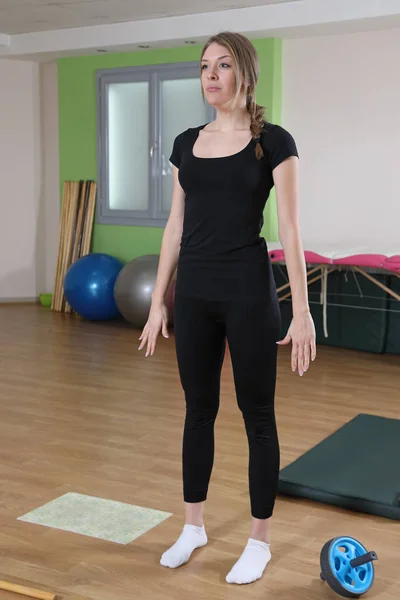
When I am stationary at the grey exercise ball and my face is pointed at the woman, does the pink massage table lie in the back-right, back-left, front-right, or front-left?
front-left

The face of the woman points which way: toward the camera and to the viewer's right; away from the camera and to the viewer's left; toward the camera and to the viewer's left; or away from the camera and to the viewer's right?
toward the camera and to the viewer's left

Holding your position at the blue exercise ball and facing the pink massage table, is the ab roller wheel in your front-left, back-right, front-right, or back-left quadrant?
front-right

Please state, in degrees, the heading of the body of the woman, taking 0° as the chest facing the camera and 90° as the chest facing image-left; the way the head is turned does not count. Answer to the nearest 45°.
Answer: approximately 45°

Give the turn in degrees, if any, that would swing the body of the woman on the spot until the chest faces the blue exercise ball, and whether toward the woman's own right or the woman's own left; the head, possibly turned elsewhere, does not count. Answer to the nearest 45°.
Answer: approximately 135° to the woman's own right

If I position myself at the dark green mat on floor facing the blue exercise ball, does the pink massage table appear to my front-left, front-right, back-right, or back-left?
front-right

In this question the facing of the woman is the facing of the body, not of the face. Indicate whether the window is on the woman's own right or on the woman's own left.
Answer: on the woman's own right
